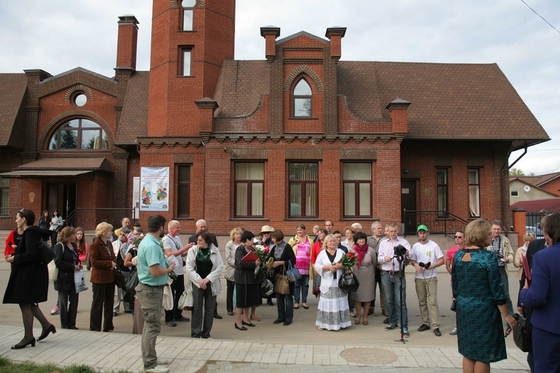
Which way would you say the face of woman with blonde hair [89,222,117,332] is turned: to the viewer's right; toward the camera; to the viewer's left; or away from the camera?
to the viewer's right

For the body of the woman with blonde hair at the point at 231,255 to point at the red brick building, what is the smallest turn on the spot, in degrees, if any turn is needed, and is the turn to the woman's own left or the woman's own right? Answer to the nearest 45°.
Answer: approximately 135° to the woman's own left

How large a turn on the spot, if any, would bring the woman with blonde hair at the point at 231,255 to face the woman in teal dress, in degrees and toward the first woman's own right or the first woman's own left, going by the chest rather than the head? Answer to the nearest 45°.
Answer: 0° — they already face them

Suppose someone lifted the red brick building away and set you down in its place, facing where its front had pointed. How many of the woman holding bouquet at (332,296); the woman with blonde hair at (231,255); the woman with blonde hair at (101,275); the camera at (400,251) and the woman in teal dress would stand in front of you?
5

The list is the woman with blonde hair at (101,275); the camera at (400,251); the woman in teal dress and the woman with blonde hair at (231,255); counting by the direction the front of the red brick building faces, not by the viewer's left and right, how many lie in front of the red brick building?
4

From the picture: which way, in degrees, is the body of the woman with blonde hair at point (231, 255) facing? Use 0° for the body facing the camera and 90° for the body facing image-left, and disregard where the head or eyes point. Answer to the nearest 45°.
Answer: approximately 315°

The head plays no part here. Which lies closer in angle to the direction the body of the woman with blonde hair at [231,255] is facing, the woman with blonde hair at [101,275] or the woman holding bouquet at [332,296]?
the woman holding bouquet

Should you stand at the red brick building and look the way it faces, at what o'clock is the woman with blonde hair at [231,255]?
The woman with blonde hair is roughly at 12 o'clock from the red brick building.

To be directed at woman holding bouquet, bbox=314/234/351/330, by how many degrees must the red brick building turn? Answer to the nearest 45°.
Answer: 0° — it already faces them

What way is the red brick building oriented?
toward the camera

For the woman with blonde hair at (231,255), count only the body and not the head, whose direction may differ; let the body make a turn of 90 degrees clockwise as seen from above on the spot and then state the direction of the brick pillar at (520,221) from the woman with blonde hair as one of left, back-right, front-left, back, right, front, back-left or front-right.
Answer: back

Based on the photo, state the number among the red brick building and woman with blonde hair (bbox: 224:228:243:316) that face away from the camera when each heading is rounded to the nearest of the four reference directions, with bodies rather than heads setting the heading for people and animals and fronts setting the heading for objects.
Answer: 0

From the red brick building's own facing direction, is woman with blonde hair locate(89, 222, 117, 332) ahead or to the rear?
ahead

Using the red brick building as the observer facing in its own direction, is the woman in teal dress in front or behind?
in front

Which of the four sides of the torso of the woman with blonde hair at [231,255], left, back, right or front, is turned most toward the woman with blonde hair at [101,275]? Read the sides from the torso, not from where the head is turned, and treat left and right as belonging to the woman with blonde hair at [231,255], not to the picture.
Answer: right
